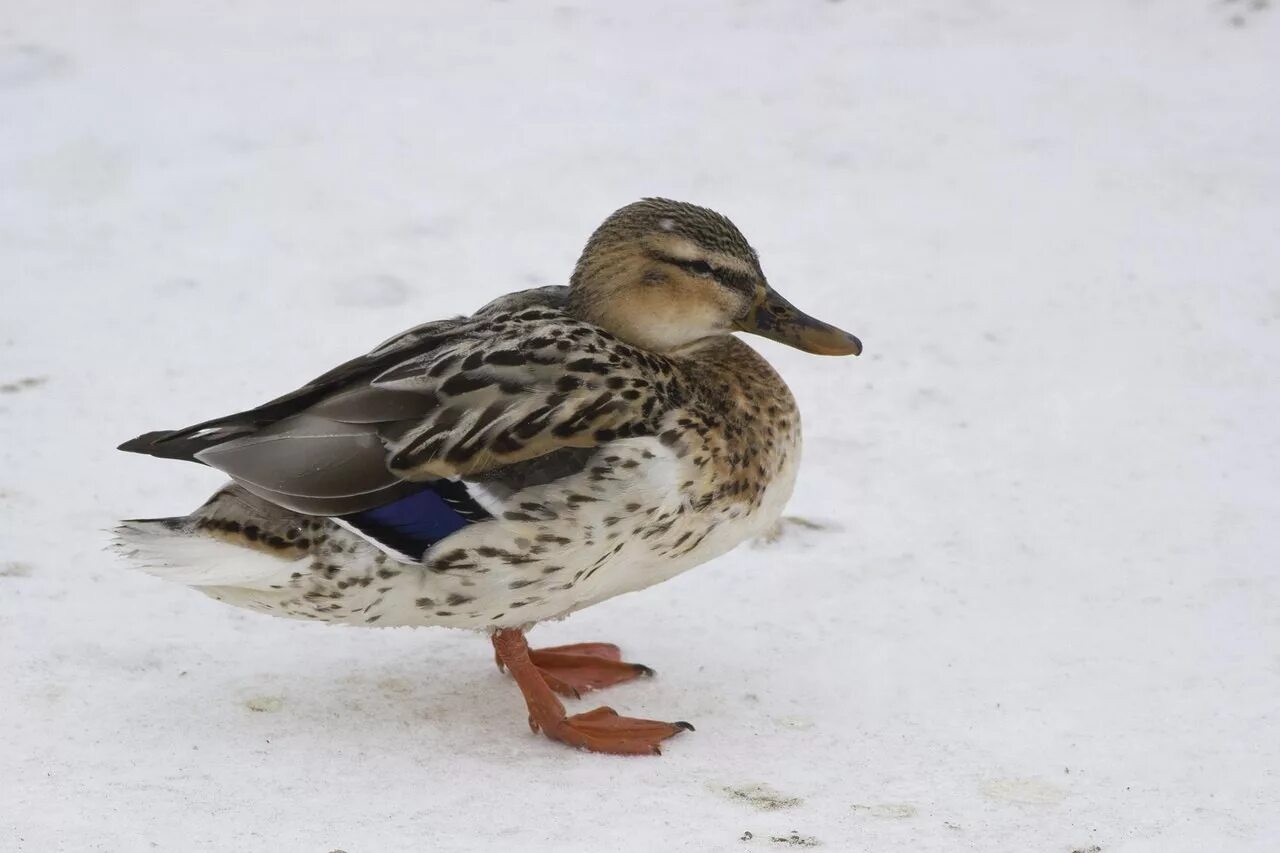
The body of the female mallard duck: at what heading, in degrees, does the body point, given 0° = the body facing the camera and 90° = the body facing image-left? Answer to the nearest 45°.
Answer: approximately 270°
